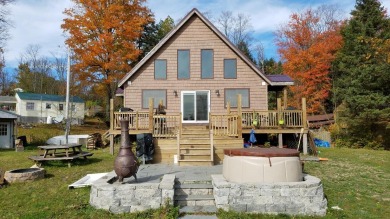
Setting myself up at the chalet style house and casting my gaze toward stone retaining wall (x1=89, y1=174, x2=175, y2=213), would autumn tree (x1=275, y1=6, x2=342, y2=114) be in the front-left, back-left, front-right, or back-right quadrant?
back-left

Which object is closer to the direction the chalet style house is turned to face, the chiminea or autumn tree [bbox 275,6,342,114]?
the chiminea

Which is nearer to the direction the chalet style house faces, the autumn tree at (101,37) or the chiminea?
the chiminea

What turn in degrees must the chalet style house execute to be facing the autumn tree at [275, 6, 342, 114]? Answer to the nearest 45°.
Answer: approximately 135° to its left

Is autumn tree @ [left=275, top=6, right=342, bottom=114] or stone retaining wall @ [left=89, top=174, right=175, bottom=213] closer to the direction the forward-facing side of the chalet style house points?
the stone retaining wall

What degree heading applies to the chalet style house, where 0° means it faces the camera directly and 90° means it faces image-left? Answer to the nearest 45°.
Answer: approximately 0°

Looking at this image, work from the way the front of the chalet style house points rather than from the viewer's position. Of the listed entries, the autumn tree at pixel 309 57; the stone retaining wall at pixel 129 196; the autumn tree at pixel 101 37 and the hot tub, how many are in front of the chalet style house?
2

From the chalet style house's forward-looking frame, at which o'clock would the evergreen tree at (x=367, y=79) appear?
The evergreen tree is roughly at 8 o'clock from the chalet style house.

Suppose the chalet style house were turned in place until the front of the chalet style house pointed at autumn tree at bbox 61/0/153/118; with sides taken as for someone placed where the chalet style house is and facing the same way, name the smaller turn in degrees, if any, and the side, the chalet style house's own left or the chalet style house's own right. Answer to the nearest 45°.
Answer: approximately 135° to the chalet style house's own right

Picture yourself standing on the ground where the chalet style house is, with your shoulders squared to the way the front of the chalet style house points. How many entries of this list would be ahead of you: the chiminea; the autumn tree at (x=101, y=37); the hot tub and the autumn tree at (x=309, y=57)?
2

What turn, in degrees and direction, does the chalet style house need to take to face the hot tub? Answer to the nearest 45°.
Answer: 0° — it already faces it
